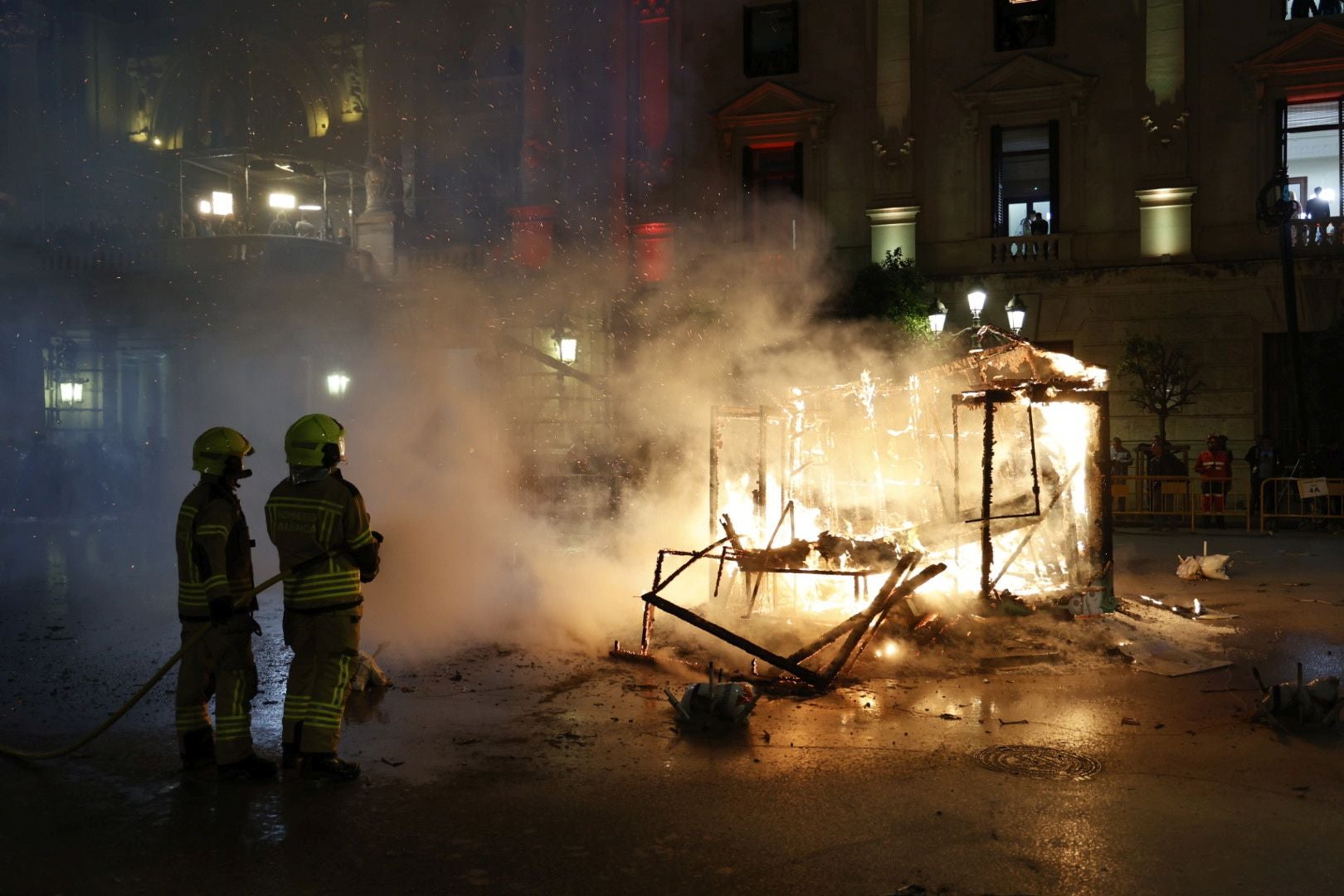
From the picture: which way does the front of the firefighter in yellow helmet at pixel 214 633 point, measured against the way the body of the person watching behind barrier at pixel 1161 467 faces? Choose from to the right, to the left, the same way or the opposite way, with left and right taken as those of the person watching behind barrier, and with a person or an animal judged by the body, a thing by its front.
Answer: the opposite way

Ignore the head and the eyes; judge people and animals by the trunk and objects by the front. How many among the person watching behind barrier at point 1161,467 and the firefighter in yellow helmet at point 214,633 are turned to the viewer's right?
1

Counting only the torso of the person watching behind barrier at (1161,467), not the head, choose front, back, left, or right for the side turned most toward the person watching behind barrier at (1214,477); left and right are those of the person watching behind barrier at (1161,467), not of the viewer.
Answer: left

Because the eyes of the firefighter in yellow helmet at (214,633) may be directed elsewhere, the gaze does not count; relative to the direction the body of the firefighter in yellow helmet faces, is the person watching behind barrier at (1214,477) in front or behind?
in front

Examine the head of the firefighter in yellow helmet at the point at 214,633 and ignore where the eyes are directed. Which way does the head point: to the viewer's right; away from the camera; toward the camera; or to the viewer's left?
to the viewer's right

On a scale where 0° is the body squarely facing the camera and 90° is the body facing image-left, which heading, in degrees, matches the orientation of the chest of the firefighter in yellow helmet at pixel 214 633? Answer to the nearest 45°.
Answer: approximately 270°

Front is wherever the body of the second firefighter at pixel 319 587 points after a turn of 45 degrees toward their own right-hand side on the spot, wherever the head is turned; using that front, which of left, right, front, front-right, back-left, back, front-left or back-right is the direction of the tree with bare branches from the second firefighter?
front-left

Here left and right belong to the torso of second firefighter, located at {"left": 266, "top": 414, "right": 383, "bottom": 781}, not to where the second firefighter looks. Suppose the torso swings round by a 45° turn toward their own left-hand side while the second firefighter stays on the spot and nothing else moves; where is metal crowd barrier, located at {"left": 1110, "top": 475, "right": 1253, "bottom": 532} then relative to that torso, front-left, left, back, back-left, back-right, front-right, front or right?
front-right

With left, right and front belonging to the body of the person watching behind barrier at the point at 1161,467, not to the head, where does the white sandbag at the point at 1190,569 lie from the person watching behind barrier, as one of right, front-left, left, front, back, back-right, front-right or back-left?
front-left

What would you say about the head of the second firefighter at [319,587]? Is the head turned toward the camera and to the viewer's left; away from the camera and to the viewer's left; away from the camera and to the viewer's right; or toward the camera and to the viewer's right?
away from the camera and to the viewer's right

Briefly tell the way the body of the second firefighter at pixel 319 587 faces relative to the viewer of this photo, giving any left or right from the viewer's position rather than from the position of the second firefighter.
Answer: facing away from the viewer and to the right of the viewer

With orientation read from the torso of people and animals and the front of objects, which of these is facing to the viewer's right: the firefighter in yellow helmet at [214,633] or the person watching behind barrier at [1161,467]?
the firefighter in yellow helmet
